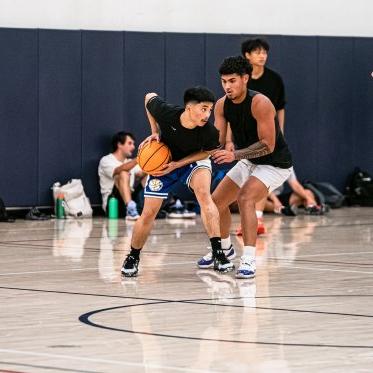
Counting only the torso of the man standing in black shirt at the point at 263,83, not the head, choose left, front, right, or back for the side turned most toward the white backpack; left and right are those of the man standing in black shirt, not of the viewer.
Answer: right

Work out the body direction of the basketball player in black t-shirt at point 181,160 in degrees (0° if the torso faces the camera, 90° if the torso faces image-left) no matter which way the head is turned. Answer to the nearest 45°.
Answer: approximately 0°

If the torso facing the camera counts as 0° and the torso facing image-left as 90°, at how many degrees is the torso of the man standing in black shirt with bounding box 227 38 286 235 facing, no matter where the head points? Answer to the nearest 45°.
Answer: approximately 45°

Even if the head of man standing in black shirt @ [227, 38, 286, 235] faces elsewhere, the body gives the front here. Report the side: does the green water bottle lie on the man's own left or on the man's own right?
on the man's own right

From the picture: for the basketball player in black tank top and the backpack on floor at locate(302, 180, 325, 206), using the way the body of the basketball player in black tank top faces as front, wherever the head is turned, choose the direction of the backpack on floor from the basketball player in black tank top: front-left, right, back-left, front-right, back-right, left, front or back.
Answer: back-right

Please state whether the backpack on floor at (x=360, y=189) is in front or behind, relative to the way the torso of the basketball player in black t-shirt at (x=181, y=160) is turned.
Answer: behind

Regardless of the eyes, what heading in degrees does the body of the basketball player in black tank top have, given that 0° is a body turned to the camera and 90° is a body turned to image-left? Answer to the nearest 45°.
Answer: approximately 45°

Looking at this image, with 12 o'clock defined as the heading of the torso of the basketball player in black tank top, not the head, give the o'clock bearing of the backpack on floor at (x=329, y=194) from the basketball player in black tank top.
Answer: The backpack on floor is roughly at 5 o'clock from the basketball player in black tank top.
